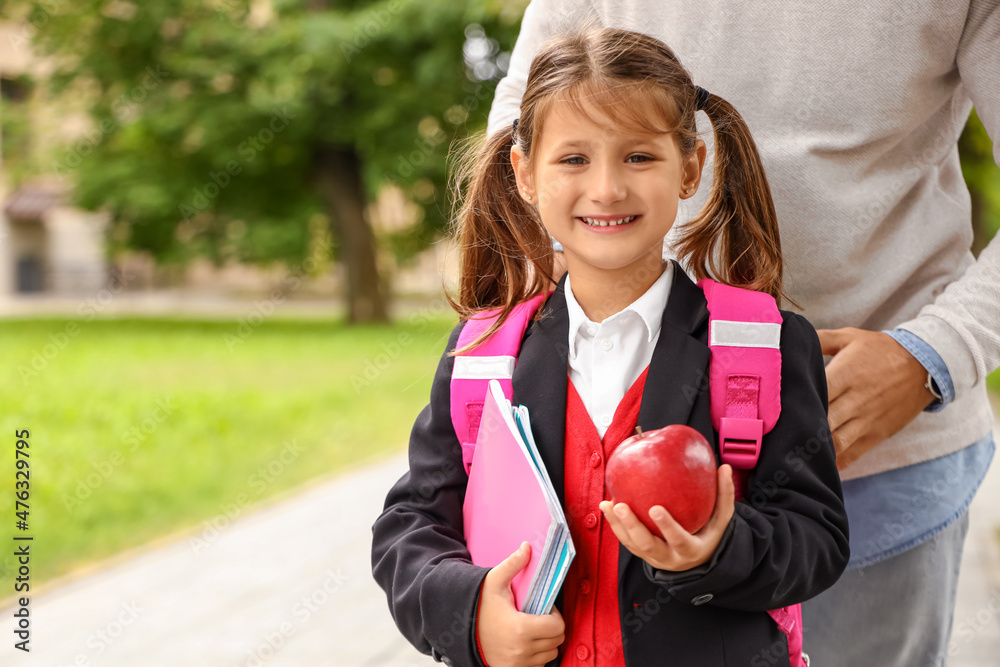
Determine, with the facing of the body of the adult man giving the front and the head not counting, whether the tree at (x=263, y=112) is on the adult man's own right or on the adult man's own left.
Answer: on the adult man's own right

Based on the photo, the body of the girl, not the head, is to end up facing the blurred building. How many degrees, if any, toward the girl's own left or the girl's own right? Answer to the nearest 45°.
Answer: approximately 135° to the girl's own right

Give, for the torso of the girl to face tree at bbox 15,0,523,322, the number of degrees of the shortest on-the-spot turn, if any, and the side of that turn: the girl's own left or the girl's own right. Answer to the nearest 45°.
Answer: approximately 180°

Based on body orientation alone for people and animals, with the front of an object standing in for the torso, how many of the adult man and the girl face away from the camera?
0

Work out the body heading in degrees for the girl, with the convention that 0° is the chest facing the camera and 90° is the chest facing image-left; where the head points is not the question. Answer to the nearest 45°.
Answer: approximately 0°

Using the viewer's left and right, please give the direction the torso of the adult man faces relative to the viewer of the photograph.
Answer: facing the viewer and to the left of the viewer

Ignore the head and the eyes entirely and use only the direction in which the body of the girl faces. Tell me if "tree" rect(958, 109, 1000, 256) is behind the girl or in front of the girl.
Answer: behind
